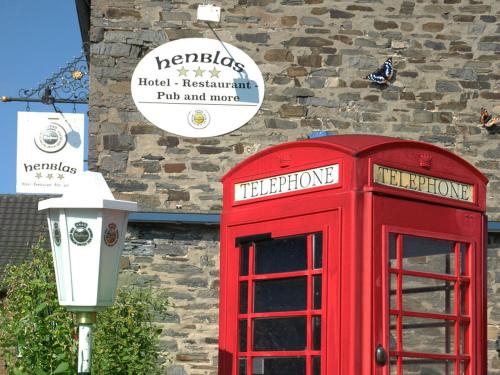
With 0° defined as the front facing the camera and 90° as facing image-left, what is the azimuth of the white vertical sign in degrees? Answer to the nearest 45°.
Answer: approximately 0°

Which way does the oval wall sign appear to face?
toward the camera

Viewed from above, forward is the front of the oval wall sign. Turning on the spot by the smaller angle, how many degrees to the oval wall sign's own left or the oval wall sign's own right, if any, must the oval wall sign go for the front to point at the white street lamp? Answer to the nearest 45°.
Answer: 0° — it already faces it

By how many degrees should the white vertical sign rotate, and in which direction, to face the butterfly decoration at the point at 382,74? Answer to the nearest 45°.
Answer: approximately 45° to its left

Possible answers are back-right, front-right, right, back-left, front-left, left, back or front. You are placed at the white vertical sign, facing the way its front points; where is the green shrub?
front

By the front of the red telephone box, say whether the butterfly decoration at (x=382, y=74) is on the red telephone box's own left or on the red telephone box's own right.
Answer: on the red telephone box's own left

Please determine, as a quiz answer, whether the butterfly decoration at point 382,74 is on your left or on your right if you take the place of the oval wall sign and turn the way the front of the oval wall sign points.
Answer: on your left

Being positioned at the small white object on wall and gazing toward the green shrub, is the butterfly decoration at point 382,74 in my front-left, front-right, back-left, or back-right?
back-left

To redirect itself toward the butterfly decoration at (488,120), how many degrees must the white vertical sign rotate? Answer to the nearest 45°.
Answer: approximately 45° to its left

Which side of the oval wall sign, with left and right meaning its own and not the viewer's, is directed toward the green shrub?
front

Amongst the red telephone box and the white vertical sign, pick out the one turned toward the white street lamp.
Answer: the white vertical sign

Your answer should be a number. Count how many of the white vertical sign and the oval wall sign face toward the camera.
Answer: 2

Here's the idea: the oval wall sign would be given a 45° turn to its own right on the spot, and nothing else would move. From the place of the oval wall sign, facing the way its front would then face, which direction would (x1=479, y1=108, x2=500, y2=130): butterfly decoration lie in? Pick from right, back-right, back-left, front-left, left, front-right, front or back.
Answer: back-left

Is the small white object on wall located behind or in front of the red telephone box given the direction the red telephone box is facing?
behind

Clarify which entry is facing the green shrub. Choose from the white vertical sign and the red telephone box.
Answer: the white vertical sign

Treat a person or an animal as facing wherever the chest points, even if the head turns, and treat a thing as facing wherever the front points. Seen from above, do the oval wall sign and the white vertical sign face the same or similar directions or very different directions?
same or similar directions
